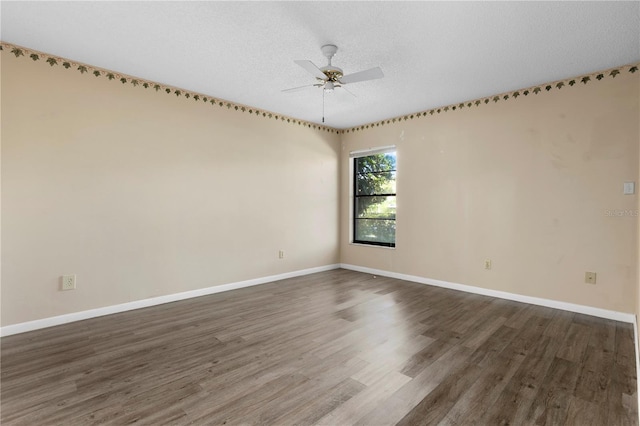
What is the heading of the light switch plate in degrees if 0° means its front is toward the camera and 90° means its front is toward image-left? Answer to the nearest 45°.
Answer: approximately 0°

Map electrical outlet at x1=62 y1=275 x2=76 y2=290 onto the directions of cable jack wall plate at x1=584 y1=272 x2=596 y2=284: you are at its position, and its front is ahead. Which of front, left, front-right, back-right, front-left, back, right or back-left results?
front-right

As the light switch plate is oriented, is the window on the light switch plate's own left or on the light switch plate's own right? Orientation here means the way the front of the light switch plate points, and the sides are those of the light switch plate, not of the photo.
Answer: on the light switch plate's own right

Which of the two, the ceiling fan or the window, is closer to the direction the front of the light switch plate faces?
the ceiling fan

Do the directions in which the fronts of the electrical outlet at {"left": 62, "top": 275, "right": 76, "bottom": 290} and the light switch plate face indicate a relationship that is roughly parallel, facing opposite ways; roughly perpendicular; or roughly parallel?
roughly perpendicular

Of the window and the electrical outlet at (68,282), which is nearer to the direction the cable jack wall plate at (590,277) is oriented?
the electrical outlet

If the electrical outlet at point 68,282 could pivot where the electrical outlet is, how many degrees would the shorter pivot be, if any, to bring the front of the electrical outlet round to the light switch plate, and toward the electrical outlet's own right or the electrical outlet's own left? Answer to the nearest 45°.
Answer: approximately 45° to the electrical outlet's own left

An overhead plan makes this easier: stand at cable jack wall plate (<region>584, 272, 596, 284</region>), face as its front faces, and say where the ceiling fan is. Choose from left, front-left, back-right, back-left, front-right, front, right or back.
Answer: front-right

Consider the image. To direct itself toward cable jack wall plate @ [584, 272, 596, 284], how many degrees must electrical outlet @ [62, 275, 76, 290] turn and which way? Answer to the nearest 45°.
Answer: approximately 45° to its left

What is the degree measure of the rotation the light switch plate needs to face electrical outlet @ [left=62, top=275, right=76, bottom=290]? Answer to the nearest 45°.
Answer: approximately 45° to its right

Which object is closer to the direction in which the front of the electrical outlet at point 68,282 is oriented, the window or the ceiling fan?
the ceiling fan
